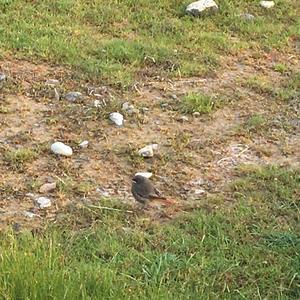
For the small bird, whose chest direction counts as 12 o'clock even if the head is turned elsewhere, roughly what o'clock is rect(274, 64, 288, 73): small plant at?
The small plant is roughly at 4 o'clock from the small bird.

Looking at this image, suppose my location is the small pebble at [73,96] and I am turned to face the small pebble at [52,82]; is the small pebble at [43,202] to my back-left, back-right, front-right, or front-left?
back-left

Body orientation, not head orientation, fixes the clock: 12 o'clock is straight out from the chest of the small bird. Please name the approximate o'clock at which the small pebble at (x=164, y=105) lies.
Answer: The small pebble is roughly at 3 o'clock from the small bird.

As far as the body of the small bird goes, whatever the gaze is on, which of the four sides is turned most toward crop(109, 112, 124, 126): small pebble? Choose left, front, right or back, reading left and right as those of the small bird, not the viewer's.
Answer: right

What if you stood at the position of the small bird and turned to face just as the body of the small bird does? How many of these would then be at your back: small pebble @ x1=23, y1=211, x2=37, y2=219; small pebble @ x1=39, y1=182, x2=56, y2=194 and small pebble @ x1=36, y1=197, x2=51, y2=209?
0

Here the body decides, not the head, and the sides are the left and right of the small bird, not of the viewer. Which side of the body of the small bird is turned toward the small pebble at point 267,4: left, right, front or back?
right

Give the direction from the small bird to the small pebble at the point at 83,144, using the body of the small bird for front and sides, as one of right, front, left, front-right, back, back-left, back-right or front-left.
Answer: front-right

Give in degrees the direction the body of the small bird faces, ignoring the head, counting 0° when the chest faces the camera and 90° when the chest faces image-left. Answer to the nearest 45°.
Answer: approximately 90°

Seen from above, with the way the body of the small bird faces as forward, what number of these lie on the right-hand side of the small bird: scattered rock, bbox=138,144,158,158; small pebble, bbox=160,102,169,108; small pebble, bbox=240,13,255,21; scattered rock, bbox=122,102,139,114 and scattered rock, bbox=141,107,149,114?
5

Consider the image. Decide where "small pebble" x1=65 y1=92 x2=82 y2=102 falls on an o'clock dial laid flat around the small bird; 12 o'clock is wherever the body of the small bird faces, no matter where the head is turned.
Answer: The small pebble is roughly at 2 o'clock from the small bird.

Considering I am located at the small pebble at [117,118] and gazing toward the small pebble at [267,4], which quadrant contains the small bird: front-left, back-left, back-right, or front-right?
back-right

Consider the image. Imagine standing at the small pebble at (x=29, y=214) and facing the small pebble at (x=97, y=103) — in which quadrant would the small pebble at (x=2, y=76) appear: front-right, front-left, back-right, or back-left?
front-left

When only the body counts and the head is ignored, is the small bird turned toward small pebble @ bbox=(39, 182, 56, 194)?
yes

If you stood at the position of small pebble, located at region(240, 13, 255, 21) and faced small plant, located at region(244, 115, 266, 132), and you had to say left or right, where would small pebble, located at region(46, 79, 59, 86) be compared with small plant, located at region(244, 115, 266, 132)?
right

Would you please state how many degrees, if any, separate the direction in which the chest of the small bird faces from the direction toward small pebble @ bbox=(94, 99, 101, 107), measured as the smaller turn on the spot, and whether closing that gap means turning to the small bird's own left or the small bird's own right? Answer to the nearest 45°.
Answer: approximately 90° to the small bird's own right

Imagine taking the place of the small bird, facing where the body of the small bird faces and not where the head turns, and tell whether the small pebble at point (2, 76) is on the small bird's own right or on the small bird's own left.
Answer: on the small bird's own right

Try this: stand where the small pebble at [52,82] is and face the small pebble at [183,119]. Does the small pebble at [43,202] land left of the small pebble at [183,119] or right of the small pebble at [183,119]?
right
